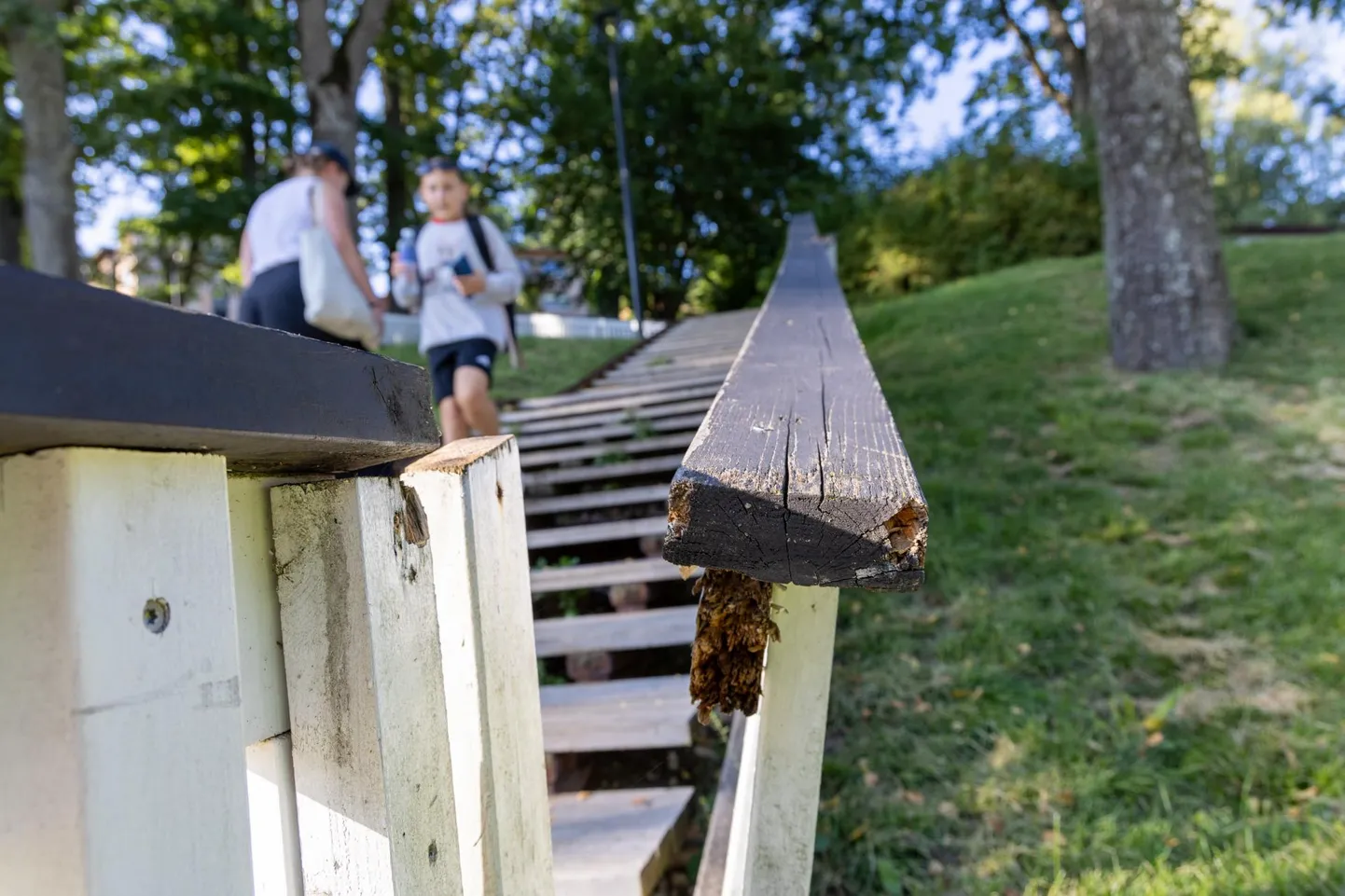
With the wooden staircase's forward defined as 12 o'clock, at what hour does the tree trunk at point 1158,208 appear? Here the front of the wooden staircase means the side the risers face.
The tree trunk is roughly at 8 o'clock from the wooden staircase.

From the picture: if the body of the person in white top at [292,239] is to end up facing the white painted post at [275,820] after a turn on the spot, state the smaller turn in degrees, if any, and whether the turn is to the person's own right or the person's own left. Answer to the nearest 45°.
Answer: approximately 135° to the person's own right

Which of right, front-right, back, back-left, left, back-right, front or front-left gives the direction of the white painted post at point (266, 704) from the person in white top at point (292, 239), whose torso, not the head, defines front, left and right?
back-right

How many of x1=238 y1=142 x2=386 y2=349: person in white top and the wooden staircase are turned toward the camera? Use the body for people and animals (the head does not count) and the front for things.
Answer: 1

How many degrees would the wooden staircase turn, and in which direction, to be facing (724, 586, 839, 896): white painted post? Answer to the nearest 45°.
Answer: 0° — it already faces it

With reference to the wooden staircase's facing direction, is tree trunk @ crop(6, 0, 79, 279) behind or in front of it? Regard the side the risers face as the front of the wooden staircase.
behind

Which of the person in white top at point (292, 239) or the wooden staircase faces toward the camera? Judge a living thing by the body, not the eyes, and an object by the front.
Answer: the wooden staircase

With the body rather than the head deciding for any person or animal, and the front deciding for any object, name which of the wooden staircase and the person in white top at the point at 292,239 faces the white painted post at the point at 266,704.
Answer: the wooden staircase

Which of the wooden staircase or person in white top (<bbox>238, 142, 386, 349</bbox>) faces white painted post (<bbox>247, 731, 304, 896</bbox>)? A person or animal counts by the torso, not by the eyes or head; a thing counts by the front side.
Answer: the wooden staircase

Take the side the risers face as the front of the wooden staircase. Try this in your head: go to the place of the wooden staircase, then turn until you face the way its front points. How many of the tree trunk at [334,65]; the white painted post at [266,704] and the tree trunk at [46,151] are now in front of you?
1

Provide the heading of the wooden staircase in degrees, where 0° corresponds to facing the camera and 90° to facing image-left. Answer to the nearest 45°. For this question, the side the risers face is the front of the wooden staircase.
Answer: approximately 0°

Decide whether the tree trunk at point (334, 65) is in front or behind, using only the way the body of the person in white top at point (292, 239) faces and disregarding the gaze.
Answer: in front
